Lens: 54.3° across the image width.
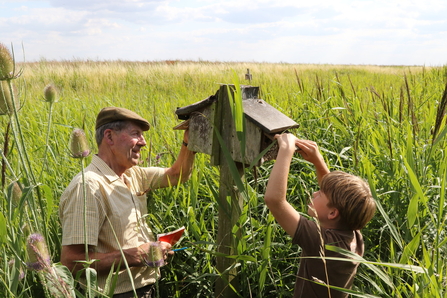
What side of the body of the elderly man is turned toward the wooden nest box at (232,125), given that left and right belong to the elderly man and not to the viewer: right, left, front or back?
front

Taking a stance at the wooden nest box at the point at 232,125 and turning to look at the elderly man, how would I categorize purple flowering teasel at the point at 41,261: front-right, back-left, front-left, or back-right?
front-left

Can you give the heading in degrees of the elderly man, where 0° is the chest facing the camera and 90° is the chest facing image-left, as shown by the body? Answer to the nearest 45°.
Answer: approximately 315°

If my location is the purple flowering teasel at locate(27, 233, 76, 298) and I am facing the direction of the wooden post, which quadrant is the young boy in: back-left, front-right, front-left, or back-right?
front-right

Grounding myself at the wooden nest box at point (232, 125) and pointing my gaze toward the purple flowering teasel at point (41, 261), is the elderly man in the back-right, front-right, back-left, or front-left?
front-right

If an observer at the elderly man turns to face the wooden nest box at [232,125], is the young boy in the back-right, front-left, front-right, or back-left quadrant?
front-right

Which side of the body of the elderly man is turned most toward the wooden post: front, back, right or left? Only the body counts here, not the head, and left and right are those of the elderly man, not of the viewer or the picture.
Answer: front

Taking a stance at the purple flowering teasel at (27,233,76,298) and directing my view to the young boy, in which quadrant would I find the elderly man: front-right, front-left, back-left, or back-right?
front-left

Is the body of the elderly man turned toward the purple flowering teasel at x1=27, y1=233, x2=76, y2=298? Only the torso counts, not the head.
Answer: no

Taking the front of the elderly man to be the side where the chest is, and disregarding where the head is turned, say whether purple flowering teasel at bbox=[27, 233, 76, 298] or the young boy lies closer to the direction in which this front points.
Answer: the young boy

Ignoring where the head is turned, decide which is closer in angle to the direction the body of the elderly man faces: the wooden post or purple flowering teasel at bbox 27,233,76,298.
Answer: the wooden post

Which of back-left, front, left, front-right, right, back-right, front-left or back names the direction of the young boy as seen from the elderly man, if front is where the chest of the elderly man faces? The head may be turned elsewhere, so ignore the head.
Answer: front
